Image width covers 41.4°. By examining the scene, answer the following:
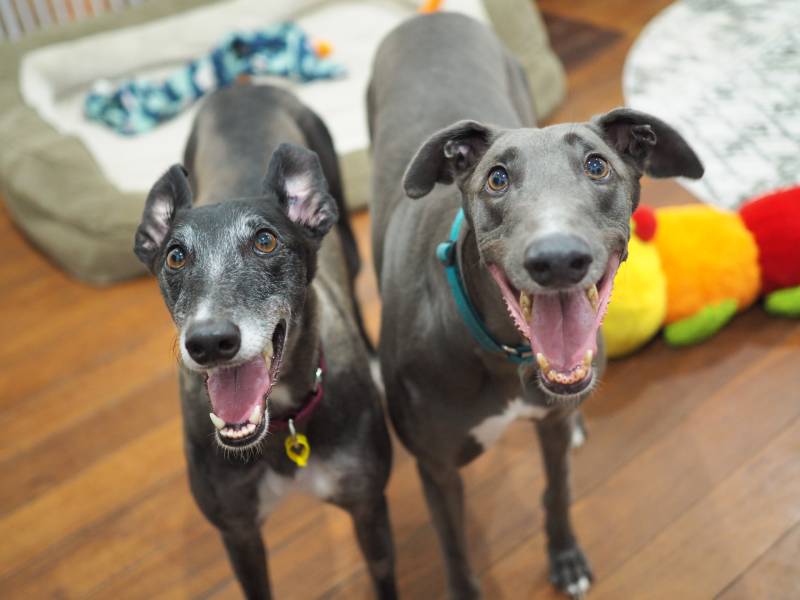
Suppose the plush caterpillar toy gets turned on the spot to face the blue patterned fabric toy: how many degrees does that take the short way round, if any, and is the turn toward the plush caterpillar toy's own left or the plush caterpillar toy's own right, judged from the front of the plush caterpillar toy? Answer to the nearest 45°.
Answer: approximately 45° to the plush caterpillar toy's own right

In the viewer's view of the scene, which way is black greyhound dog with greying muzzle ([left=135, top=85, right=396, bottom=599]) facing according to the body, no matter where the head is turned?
toward the camera

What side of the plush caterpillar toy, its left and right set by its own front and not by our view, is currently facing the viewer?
left

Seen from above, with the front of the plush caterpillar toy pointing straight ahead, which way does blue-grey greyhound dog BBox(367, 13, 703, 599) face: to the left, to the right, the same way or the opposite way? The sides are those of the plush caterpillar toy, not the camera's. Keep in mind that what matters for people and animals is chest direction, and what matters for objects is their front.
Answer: to the left

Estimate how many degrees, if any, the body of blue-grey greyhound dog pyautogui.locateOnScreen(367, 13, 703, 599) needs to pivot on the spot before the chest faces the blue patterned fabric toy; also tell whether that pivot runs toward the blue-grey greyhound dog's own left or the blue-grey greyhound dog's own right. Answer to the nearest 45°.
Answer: approximately 135° to the blue-grey greyhound dog's own right

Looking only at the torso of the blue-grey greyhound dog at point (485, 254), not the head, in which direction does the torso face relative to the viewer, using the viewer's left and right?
facing the viewer

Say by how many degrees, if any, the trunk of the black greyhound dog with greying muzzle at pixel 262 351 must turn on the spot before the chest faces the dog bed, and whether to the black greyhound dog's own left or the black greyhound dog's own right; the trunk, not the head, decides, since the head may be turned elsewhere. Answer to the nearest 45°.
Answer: approximately 180°
